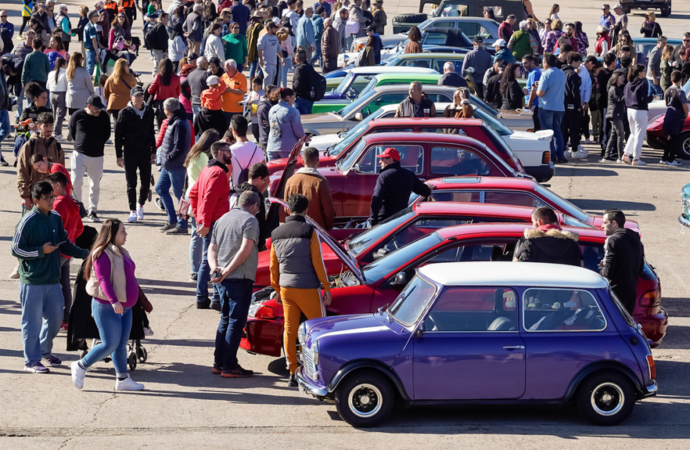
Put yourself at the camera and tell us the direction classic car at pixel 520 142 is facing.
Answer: facing to the left of the viewer

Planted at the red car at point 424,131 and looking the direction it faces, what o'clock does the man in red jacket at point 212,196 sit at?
The man in red jacket is roughly at 10 o'clock from the red car.

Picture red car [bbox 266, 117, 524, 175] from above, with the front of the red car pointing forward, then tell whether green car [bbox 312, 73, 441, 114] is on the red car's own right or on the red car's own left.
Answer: on the red car's own right

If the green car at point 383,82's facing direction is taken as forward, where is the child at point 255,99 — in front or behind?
in front

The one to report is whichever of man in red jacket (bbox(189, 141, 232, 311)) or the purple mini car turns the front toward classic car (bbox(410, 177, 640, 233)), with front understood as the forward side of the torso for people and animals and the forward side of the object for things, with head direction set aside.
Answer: the man in red jacket

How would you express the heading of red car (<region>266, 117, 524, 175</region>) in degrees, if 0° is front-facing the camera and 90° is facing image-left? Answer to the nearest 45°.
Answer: approximately 90°

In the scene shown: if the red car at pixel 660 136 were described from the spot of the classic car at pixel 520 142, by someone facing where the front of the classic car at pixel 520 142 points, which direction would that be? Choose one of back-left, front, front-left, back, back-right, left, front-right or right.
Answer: back-right

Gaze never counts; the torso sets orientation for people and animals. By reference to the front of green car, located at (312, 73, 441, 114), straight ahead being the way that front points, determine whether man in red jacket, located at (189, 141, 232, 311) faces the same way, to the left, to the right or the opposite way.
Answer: the opposite way

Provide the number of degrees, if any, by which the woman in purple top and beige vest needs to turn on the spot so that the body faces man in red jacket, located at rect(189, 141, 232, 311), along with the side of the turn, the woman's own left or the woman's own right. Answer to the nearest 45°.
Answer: approximately 45° to the woman's own left

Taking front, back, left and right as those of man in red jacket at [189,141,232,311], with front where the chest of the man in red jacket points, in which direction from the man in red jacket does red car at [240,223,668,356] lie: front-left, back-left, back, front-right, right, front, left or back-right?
front-right

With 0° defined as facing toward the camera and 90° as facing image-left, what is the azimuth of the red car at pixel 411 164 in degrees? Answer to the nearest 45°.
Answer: approximately 90°

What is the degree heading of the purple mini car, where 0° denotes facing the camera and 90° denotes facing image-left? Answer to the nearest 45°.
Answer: approximately 90°

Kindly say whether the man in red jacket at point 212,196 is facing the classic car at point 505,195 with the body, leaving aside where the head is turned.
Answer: yes

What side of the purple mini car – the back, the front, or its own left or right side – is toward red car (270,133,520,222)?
right

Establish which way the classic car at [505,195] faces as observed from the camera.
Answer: facing to the left of the viewer
